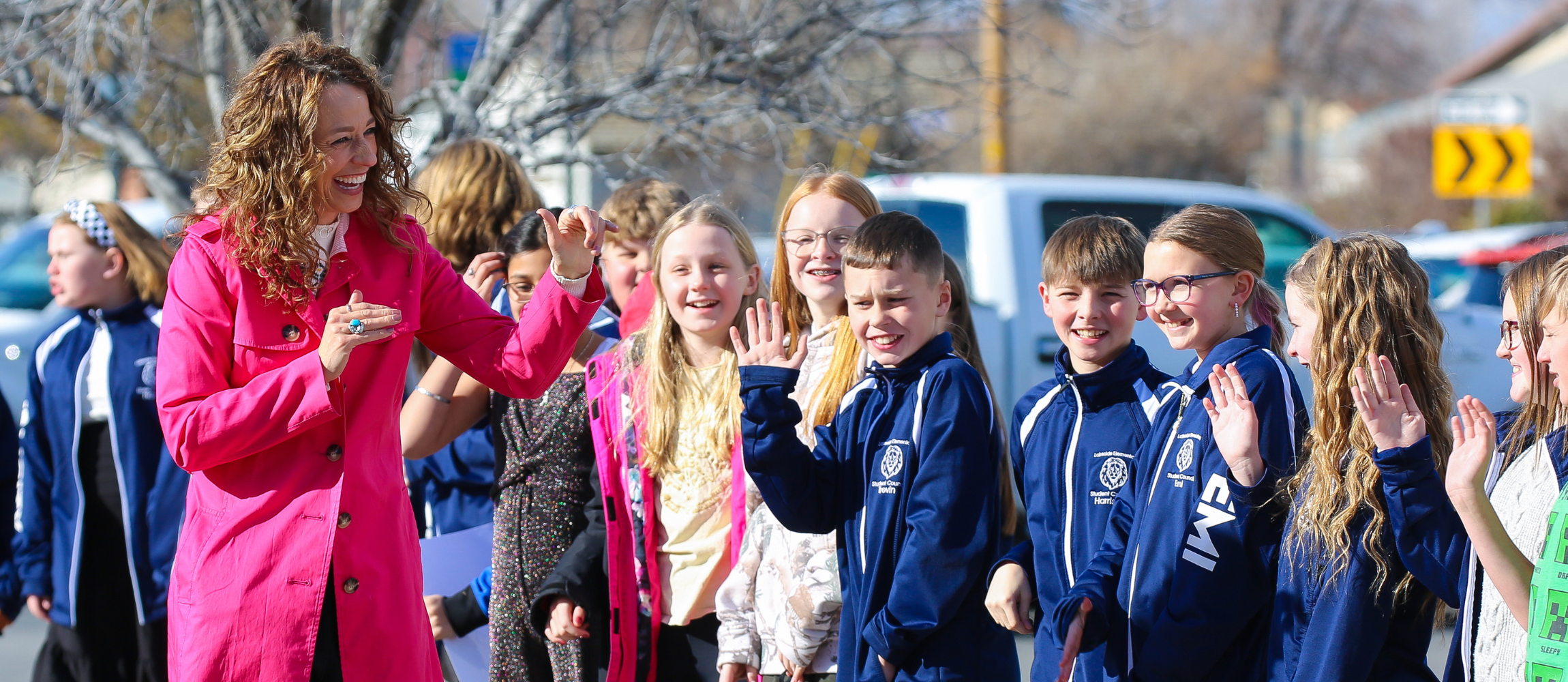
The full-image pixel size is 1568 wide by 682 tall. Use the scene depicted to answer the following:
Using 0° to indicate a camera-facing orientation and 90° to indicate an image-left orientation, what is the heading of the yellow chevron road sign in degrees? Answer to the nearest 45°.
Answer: approximately 0°

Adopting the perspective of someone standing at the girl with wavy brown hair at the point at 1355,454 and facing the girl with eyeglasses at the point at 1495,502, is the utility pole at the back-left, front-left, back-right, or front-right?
back-left

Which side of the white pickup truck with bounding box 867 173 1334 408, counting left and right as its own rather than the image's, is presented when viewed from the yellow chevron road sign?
front

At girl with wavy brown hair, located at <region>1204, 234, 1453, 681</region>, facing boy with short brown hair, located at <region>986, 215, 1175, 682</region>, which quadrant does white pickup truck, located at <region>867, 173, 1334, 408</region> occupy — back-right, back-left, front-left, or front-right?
front-right

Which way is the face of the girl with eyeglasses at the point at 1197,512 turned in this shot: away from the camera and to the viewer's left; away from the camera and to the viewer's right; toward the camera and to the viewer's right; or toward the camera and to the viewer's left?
toward the camera and to the viewer's left

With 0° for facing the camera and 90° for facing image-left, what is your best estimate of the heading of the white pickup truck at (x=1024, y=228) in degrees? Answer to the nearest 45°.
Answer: approximately 225°

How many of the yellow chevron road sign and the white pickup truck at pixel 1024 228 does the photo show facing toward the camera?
1

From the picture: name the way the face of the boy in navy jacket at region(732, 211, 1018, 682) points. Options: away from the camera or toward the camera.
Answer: toward the camera

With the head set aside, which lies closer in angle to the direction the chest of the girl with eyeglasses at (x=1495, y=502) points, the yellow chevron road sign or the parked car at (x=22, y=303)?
the parked car

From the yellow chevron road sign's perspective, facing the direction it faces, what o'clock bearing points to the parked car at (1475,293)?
The parked car is roughly at 12 o'clock from the yellow chevron road sign.

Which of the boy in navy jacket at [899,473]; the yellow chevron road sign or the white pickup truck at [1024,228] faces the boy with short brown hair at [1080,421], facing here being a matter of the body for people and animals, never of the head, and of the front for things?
the yellow chevron road sign

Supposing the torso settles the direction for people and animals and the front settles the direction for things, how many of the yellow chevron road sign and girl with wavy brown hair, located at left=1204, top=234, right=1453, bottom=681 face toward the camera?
1

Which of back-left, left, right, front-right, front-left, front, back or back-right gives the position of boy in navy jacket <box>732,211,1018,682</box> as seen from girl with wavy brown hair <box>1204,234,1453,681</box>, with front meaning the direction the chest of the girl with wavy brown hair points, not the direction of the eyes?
front

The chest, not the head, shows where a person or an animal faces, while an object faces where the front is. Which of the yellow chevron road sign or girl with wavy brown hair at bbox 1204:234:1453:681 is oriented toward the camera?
the yellow chevron road sign

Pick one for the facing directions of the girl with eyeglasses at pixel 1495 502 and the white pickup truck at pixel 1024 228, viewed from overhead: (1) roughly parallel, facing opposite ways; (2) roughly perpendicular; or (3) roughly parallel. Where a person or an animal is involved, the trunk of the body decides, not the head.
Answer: roughly parallel, facing opposite ways

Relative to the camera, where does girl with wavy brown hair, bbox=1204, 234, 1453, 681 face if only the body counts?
to the viewer's left

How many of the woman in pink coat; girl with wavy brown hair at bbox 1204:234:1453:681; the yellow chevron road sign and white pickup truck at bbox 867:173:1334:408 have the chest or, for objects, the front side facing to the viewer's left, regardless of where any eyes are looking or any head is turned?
1

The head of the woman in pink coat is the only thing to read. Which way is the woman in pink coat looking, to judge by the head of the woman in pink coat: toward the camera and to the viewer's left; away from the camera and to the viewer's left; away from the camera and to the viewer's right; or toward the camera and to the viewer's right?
toward the camera and to the viewer's right

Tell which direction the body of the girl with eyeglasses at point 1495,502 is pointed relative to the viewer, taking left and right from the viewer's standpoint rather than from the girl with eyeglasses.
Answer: facing the viewer and to the left of the viewer
